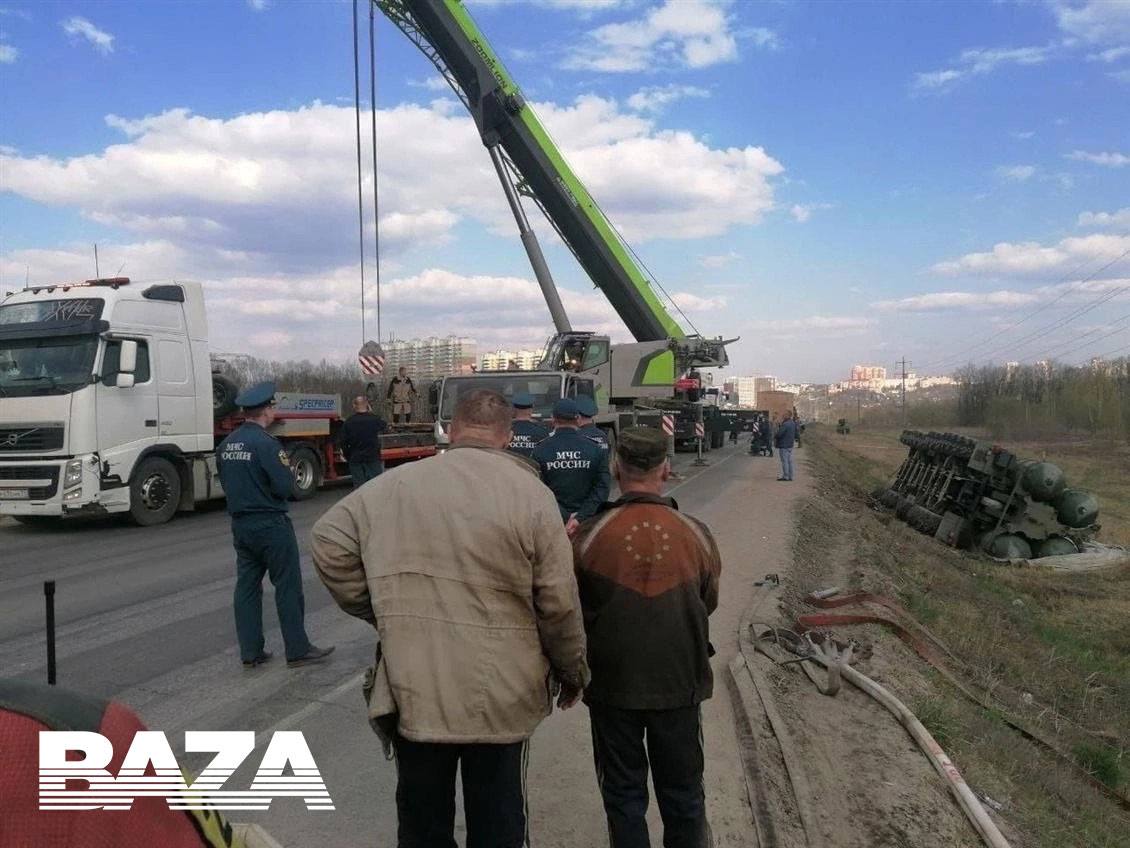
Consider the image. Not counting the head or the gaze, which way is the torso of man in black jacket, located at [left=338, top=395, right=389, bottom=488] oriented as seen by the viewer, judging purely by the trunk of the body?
away from the camera

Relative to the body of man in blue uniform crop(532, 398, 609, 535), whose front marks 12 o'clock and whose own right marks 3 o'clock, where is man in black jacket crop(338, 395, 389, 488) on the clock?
The man in black jacket is roughly at 11 o'clock from the man in blue uniform.

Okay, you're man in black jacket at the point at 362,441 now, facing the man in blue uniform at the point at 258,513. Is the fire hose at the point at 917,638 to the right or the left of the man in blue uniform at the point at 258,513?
left

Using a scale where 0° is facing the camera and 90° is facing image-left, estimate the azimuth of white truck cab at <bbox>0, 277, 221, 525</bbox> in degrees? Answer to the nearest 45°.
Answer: approximately 45°

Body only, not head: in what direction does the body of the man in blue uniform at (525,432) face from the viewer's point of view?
away from the camera

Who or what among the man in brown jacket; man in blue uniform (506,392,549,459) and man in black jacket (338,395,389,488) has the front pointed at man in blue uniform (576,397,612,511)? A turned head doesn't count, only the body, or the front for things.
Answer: the man in brown jacket

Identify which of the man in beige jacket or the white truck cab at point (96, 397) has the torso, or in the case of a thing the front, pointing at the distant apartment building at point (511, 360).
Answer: the man in beige jacket

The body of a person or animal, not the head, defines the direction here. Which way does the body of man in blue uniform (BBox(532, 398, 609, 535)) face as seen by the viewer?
away from the camera

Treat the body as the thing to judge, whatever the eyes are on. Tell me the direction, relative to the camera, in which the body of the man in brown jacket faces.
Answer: away from the camera

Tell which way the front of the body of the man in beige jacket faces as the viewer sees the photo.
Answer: away from the camera

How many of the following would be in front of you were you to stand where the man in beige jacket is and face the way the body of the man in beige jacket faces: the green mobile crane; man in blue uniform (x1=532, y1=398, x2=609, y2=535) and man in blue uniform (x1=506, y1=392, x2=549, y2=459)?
3

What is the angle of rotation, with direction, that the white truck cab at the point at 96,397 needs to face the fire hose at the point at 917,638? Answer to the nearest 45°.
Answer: approximately 90° to its left
